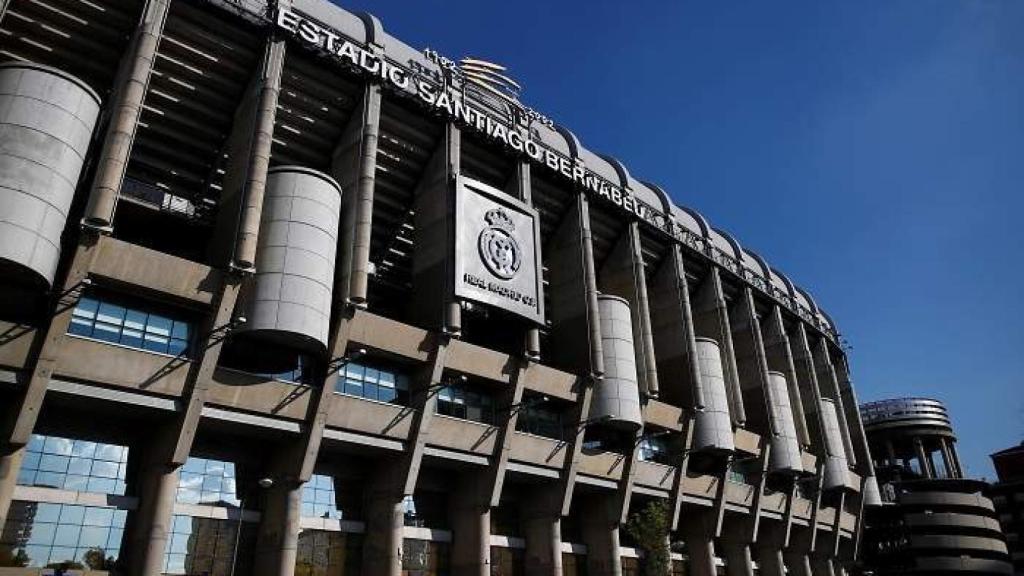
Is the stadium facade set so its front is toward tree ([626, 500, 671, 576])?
no

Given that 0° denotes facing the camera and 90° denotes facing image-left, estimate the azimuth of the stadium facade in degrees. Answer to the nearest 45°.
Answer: approximately 315°
